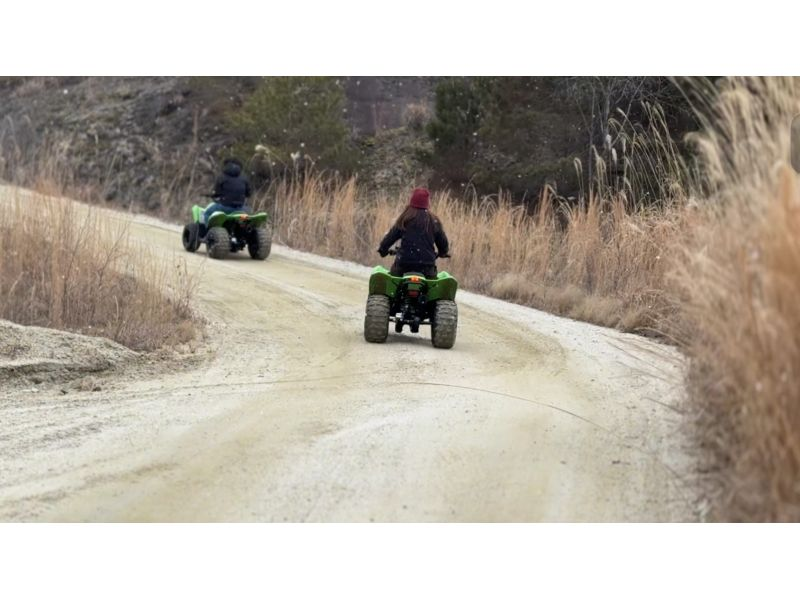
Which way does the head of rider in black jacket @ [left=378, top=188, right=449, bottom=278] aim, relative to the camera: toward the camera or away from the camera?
away from the camera

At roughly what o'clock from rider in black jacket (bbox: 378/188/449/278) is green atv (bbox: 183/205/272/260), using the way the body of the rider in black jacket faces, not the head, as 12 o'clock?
The green atv is roughly at 11 o'clock from the rider in black jacket.

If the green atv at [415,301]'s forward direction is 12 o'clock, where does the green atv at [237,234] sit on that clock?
the green atv at [237,234] is roughly at 11 o'clock from the green atv at [415,301].

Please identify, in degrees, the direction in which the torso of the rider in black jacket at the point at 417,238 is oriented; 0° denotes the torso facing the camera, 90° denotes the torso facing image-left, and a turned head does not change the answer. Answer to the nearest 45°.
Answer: approximately 180°

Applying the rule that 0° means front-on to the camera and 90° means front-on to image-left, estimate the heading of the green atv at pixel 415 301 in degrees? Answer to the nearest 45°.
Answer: approximately 180°
